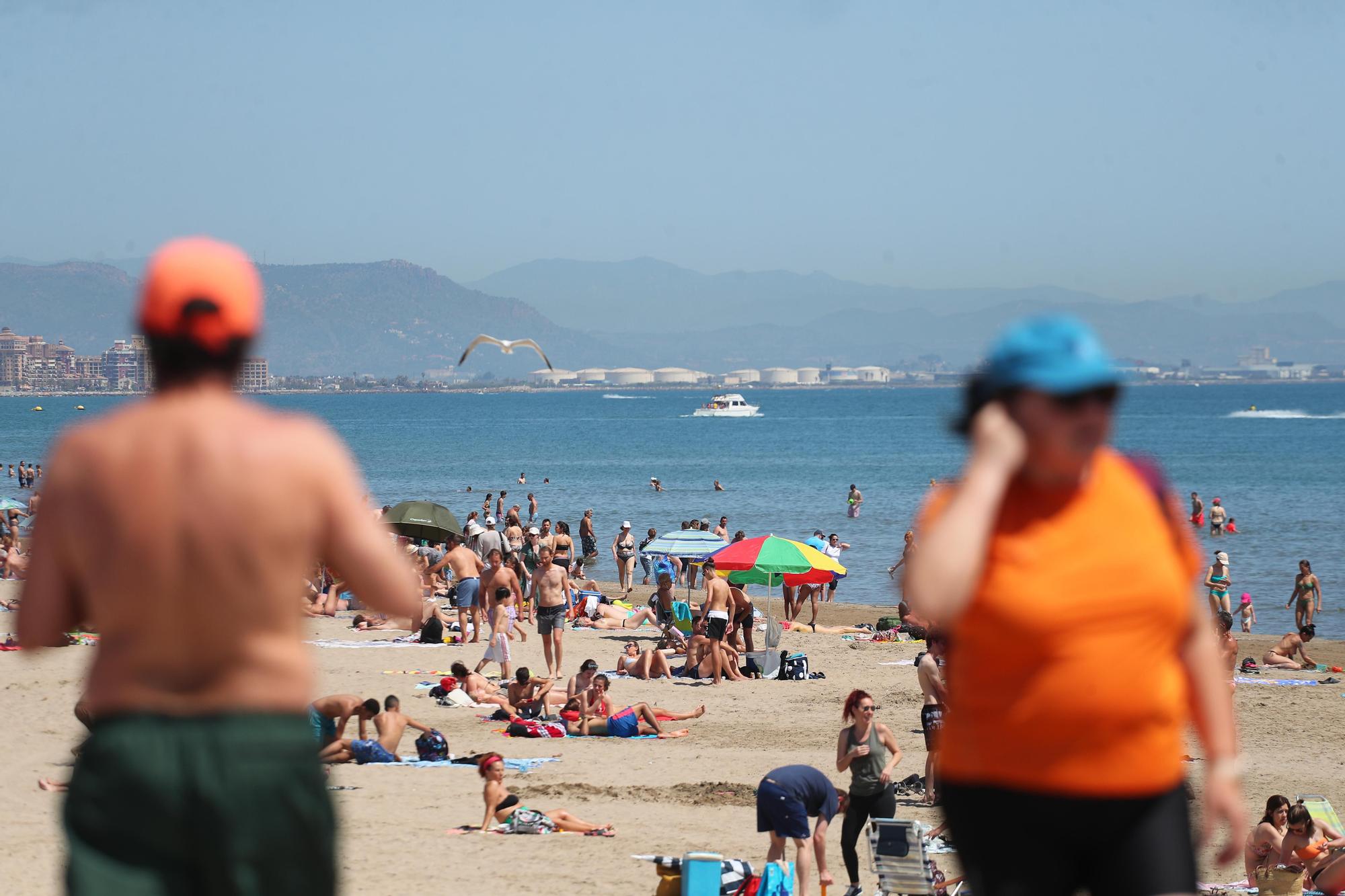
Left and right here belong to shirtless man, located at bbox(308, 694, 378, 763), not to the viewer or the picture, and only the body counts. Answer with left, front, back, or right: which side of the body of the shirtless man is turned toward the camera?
right

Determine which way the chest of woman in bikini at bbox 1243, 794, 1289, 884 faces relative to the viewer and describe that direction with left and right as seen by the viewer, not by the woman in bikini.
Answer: facing the viewer and to the right of the viewer

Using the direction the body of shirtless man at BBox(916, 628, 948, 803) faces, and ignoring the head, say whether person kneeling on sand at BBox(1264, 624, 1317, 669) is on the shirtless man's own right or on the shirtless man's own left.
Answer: on the shirtless man's own left

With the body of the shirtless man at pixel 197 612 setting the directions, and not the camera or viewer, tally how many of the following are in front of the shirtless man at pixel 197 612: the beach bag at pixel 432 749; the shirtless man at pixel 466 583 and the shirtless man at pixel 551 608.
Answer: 3
